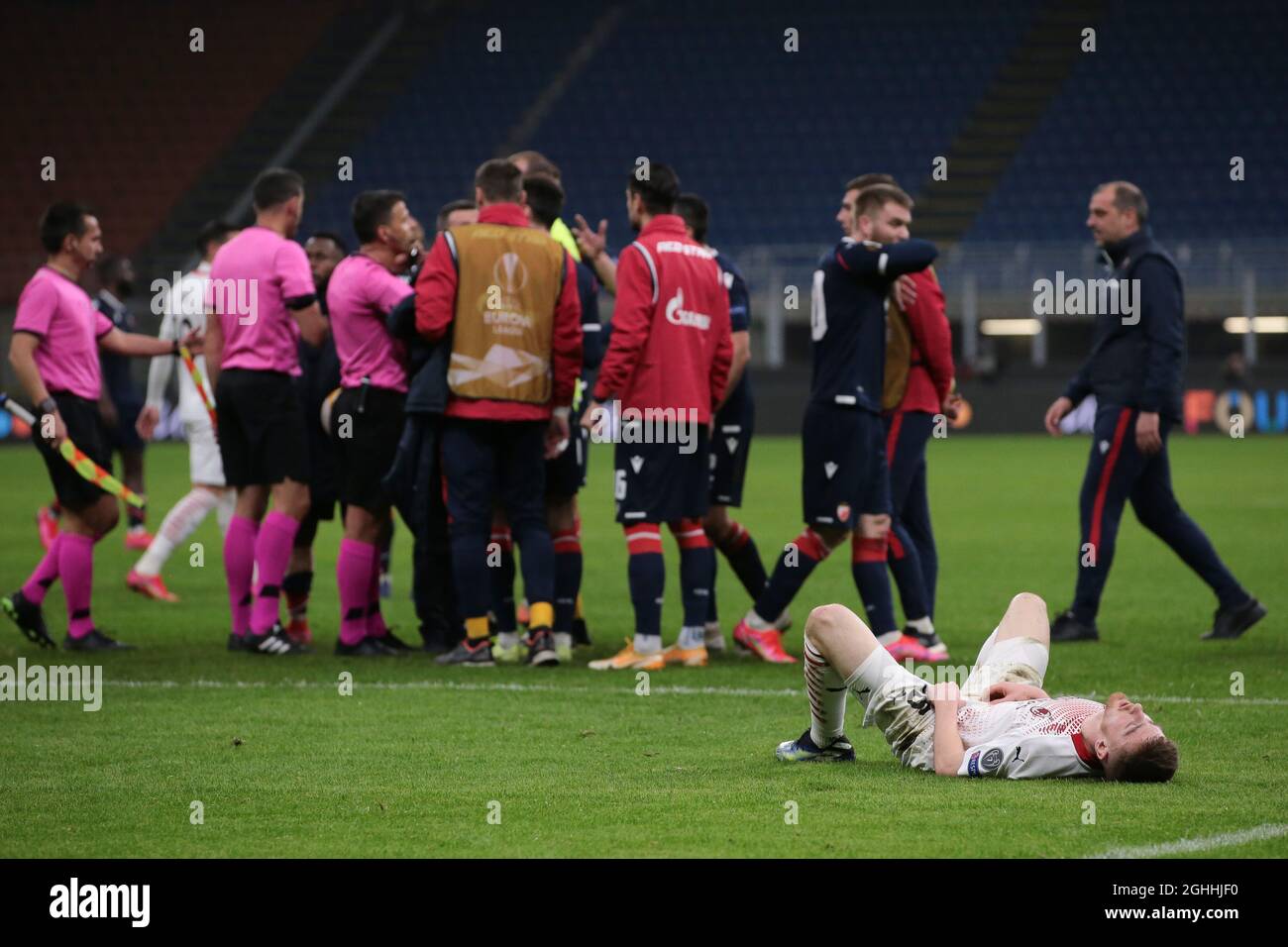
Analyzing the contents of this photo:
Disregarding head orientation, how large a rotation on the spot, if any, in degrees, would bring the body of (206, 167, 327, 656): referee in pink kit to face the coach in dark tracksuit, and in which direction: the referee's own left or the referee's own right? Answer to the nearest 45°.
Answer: approximately 45° to the referee's own right

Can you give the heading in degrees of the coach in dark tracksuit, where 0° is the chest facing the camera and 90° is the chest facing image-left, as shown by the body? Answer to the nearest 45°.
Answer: approximately 90°

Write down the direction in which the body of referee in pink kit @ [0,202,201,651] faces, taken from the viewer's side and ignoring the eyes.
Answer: to the viewer's right

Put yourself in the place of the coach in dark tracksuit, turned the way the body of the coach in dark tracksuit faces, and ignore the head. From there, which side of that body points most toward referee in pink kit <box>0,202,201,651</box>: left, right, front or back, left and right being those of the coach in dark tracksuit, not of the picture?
front

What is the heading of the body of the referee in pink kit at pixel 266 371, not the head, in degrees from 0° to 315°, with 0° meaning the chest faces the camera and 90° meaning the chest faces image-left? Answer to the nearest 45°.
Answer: approximately 225°

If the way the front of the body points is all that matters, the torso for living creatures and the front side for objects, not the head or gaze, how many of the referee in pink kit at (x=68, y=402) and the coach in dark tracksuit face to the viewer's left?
1

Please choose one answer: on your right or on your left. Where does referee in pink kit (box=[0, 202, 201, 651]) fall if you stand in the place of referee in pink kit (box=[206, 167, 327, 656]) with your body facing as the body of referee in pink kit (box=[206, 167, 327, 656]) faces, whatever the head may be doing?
on your left

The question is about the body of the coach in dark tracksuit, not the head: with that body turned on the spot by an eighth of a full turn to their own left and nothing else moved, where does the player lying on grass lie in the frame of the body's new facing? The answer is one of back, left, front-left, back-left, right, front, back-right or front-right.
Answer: front-left

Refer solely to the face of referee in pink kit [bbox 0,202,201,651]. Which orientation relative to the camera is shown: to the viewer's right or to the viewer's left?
to the viewer's right

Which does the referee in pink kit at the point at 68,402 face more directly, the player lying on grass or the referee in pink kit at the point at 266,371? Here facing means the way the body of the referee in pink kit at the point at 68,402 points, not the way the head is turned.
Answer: the referee in pink kit

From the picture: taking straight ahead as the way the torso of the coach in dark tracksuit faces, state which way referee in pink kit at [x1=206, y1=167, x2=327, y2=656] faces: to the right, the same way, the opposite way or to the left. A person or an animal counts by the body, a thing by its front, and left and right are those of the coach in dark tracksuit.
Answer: to the right

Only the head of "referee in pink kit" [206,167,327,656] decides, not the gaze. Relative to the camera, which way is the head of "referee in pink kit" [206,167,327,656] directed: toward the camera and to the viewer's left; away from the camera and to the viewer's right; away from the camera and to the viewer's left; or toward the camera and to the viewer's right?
away from the camera and to the viewer's right

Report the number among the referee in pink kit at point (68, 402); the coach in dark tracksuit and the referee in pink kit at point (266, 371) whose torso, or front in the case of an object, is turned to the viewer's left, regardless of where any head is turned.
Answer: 1
